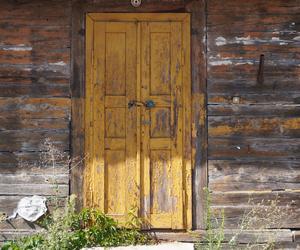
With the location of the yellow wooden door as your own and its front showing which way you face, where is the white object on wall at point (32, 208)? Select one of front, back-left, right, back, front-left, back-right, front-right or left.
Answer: right

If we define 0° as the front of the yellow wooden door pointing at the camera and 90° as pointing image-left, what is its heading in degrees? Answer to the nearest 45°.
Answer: approximately 0°
